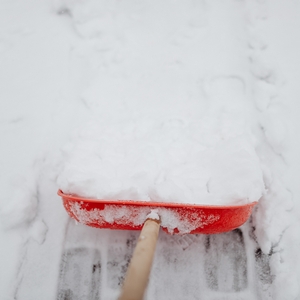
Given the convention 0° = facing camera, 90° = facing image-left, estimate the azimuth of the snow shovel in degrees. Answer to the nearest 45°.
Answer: approximately 180°
